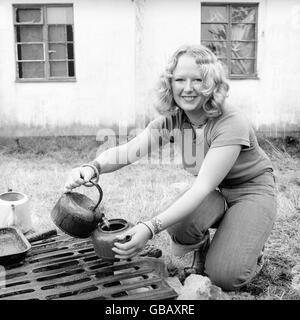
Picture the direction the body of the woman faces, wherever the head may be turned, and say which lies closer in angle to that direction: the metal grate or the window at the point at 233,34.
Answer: the metal grate

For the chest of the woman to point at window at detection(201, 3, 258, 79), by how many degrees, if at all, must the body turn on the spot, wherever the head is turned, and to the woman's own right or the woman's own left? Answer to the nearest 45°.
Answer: approximately 135° to the woman's own right

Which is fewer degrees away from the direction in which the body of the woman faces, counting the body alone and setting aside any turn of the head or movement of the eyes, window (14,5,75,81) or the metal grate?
the metal grate

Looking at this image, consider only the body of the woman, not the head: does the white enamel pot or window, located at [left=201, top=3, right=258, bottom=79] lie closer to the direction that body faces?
the white enamel pot

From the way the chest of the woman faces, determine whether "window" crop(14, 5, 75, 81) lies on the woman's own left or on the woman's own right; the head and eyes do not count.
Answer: on the woman's own right

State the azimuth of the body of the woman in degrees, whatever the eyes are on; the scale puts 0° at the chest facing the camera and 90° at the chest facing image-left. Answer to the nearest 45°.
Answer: approximately 45°
